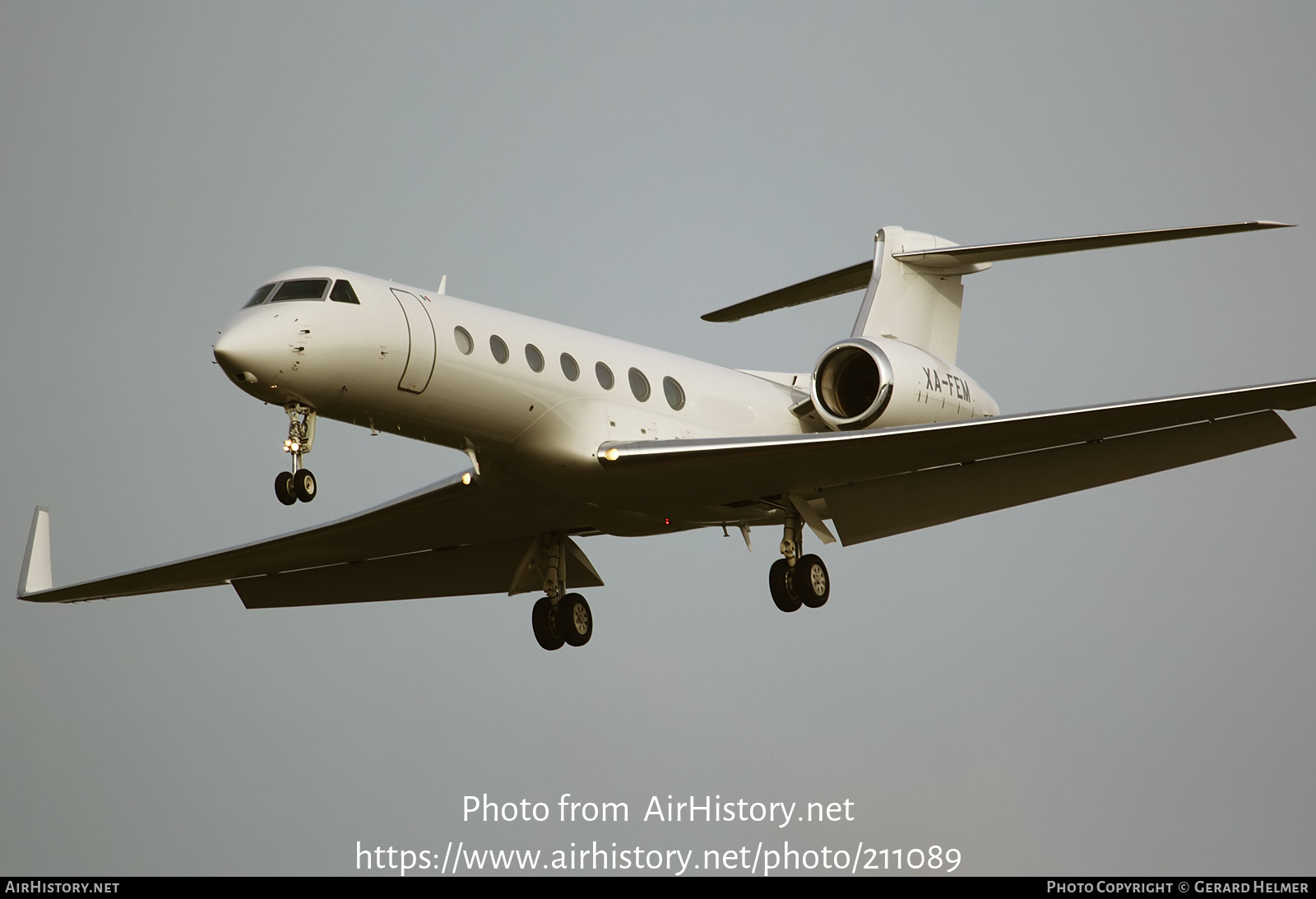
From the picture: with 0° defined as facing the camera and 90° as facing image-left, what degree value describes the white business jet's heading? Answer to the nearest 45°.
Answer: approximately 45°
